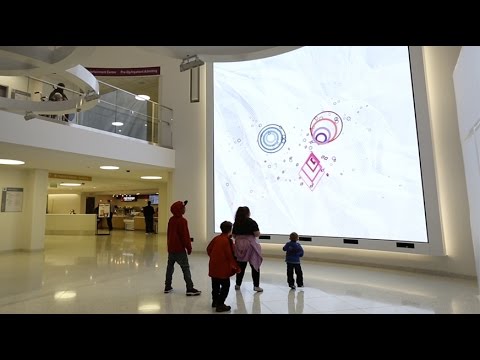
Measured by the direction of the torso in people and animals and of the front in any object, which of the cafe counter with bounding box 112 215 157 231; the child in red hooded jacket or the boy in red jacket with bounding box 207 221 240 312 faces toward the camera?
the cafe counter

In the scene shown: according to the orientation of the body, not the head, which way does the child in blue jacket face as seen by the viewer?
away from the camera

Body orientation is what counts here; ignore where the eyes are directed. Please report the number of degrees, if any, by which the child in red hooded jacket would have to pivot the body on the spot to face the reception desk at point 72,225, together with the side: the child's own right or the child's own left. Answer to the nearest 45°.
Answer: approximately 90° to the child's own left

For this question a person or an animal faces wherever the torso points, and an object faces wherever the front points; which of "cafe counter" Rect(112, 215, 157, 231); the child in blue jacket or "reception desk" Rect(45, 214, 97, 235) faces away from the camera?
the child in blue jacket

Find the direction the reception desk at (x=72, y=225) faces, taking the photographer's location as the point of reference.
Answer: facing the viewer

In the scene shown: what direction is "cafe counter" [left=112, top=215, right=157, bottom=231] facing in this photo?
toward the camera

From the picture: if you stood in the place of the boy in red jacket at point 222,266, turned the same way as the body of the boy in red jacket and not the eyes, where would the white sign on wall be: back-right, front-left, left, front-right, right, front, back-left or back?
left

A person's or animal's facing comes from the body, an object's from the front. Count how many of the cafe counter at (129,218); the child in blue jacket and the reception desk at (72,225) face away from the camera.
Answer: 1

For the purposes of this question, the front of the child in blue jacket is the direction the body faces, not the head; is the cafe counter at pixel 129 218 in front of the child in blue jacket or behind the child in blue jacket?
in front

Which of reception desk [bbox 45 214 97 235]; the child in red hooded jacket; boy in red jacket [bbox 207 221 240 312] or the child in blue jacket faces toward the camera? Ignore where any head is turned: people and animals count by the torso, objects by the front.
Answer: the reception desk

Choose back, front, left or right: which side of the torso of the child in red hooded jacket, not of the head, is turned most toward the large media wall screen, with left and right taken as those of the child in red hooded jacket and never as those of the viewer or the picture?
front

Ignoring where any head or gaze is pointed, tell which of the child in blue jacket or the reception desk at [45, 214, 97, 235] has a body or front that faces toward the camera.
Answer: the reception desk

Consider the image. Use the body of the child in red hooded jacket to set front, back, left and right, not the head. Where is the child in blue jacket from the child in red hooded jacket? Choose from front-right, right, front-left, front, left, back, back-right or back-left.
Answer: front-right

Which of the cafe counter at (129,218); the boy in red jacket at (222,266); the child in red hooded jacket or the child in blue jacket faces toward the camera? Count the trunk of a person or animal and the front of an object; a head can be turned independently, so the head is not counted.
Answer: the cafe counter

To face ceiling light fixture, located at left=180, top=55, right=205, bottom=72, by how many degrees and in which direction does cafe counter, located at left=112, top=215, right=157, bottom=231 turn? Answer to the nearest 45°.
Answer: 0° — it already faces it

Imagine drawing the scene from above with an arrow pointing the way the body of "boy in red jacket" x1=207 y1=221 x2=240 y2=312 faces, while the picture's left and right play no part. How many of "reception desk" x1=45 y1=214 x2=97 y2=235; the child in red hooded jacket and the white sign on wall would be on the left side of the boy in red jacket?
3

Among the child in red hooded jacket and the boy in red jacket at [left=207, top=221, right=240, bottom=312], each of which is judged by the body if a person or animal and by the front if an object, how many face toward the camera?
0

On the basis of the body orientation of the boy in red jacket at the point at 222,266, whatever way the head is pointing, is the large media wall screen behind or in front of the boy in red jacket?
in front

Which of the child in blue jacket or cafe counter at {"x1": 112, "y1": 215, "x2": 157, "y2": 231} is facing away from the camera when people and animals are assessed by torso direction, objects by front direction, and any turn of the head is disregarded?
the child in blue jacket
